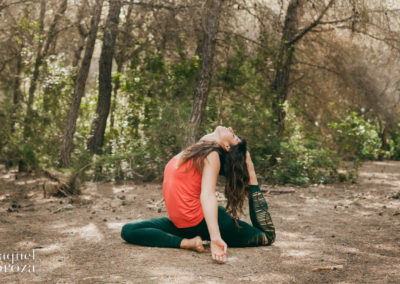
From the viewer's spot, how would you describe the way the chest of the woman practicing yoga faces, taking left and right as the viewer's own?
facing to the left of the viewer

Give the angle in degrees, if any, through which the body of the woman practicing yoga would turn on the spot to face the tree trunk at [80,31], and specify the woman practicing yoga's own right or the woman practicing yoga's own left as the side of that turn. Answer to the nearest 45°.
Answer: approximately 90° to the woman practicing yoga's own right

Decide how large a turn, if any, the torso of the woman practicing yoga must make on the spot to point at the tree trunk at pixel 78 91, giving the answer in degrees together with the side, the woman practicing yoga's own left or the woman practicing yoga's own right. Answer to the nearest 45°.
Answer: approximately 45° to the woman practicing yoga's own right

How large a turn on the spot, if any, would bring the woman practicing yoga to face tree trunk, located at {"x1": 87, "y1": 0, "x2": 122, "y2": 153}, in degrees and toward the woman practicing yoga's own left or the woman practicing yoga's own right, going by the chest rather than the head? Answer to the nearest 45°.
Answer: approximately 90° to the woman practicing yoga's own right

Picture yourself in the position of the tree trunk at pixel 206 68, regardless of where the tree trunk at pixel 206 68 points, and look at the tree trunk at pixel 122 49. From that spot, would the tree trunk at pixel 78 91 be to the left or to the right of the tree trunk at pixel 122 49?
left

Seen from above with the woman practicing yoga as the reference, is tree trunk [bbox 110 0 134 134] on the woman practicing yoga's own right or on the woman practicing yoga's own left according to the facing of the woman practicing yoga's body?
on the woman practicing yoga's own right

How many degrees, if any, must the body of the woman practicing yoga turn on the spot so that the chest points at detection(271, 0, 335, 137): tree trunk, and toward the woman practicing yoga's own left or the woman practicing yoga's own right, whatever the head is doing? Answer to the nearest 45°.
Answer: approximately 90° to the woman practicing yoga's own right
